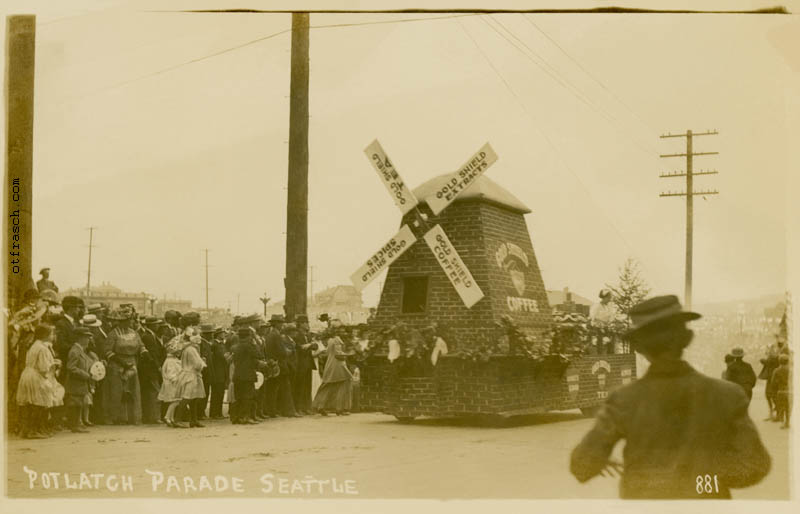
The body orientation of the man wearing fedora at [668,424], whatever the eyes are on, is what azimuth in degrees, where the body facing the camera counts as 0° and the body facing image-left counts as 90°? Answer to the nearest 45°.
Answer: approximately 180°

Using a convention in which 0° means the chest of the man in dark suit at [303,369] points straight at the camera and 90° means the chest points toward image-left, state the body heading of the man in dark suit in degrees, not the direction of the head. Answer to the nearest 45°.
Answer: approximately 270°

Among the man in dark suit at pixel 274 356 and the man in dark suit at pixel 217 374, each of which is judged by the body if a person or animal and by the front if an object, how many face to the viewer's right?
2

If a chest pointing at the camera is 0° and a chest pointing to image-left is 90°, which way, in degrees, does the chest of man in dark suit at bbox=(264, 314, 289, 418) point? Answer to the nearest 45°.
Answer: approximately 270°

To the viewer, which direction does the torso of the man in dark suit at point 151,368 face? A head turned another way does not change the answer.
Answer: to the viewer's right

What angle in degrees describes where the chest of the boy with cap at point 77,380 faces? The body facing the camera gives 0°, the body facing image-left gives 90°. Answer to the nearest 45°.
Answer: approximately 270°

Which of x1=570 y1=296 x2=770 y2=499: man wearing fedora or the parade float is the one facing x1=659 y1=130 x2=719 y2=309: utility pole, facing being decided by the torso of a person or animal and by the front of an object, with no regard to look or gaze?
the man wearing fedora

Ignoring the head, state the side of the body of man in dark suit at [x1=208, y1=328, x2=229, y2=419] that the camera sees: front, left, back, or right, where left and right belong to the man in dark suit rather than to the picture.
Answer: right

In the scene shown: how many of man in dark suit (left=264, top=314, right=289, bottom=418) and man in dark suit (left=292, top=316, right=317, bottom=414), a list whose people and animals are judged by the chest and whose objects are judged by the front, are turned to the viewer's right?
2
